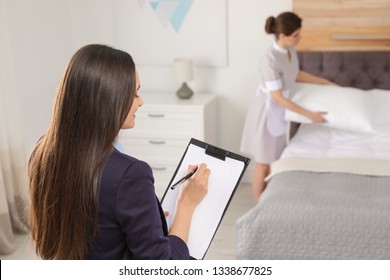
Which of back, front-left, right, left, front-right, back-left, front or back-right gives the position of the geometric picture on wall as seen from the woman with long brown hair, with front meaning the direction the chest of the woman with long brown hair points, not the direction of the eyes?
front-left

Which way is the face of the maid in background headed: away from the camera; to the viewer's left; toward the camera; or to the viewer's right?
to the viewer's right

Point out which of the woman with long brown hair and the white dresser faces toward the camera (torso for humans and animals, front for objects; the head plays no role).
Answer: the white dresser

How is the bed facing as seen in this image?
toward the camera

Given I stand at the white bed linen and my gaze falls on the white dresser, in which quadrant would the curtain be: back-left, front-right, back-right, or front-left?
front-left

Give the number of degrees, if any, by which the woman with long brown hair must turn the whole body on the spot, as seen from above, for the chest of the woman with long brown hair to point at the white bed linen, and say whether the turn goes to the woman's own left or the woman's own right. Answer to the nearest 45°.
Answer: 0° — they already face it

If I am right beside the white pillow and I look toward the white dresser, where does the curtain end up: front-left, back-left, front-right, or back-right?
front-left

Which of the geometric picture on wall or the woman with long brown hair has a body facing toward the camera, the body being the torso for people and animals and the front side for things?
the geometric picture on wall

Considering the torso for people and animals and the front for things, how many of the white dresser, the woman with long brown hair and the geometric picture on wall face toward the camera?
2

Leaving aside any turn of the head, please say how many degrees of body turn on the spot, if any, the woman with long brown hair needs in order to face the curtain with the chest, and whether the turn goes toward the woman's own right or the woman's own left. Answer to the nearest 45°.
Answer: approximately 45° to the woman's own left

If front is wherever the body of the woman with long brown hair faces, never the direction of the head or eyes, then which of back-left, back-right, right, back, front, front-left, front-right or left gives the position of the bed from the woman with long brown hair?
front

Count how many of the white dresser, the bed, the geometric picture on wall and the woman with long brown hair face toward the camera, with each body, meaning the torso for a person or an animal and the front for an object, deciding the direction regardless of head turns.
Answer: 3

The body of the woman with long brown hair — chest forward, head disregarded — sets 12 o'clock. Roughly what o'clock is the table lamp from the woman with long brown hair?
The table lamp is roughly at 11 o'clock from the woman with long brown hair.

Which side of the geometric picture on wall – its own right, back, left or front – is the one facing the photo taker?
front
